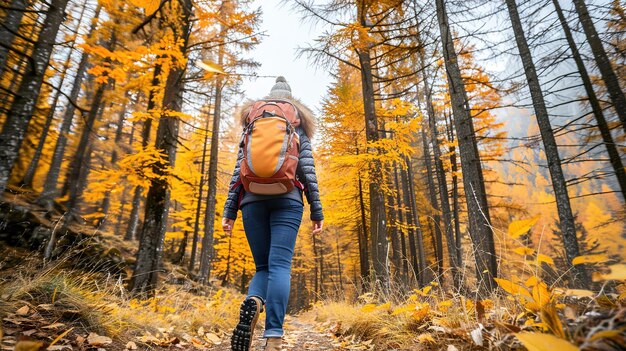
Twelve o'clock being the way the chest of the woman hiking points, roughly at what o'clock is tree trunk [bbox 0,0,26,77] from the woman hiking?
The tree trunk is roughly at 9 o'clock from the woman hiking.

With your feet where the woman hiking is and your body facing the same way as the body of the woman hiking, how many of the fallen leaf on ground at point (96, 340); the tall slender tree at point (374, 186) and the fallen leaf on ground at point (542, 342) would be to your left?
1

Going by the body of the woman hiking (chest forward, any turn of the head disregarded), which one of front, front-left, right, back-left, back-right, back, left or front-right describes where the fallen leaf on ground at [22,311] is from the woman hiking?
left

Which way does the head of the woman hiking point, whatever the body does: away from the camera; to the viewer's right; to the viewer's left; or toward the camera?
away from the camera

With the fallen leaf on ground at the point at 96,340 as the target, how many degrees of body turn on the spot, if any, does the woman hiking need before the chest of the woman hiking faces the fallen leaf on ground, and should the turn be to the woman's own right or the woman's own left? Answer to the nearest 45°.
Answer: approximately 90° to the woman's own left

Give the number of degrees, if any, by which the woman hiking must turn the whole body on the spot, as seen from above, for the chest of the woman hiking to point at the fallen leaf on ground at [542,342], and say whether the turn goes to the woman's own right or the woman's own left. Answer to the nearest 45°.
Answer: approximately 135° to the woman's own right

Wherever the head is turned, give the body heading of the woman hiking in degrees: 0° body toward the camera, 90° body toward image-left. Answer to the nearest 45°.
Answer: approximately 180°

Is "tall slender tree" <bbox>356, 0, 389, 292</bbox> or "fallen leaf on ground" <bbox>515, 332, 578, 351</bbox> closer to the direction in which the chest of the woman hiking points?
the tall slender tree

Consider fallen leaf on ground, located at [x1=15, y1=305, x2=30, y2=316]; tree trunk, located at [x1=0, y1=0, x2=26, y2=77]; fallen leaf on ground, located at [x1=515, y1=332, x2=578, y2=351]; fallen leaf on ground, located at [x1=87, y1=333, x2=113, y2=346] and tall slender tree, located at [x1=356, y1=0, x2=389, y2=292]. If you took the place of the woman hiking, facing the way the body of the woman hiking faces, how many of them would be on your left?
3

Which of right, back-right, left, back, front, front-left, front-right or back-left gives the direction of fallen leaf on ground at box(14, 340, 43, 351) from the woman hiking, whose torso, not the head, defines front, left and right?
back-left

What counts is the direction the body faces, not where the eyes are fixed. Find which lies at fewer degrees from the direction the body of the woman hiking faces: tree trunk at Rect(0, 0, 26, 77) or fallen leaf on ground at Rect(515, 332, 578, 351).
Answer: the tree trunk
